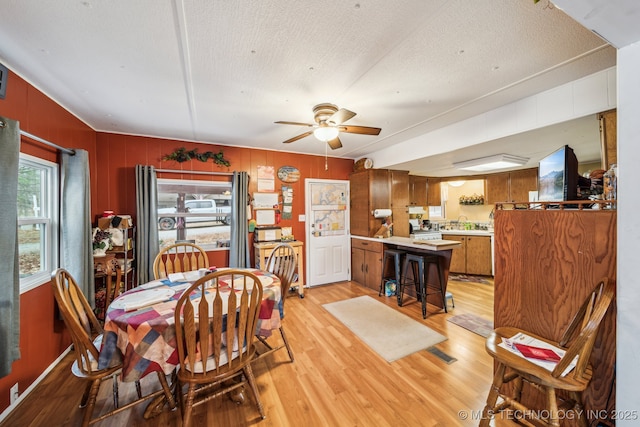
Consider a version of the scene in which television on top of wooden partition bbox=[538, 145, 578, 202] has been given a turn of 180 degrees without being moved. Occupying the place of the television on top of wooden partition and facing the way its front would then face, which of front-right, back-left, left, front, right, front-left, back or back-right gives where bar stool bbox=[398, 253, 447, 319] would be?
left

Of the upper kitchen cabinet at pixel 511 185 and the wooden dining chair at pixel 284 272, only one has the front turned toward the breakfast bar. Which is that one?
the upper kitchen cabinet

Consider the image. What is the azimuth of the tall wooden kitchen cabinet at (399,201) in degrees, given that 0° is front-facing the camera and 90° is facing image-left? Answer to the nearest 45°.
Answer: approximately 0°

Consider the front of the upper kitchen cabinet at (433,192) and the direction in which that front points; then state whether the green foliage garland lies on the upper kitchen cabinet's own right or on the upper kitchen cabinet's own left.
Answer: on the upper kitchen cabinet's own right

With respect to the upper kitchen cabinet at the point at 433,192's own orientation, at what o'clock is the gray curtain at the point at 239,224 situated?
The gray curtain is roughly at 3 o'clock from the upper kitchen cabinet.

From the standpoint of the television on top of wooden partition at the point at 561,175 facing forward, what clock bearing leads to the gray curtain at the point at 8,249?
The gray curtain is roughly at 12 o'clock from the television on top of wooden partition.

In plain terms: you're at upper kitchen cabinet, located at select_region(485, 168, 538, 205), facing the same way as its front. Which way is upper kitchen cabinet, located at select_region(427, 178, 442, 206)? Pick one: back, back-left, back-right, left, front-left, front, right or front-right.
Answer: front-right

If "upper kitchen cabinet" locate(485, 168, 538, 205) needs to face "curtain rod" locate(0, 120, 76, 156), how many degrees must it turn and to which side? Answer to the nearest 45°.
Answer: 0° — it already faces it

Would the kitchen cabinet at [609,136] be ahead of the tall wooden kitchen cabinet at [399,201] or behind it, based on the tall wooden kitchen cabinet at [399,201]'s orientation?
ahead

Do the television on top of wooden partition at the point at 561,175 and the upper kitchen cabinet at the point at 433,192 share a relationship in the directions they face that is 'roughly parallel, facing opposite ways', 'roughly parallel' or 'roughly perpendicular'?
roughly perpendicular

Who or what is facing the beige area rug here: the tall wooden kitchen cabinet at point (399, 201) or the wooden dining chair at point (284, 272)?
the tall wooden kitchen cabinet

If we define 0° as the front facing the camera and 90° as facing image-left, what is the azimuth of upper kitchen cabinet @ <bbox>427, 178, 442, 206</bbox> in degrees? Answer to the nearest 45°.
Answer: approximately 315°

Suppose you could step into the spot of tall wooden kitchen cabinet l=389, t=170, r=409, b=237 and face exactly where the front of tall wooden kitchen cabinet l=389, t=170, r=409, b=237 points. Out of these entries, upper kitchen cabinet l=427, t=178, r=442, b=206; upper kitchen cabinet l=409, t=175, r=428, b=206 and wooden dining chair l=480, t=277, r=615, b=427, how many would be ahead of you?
1

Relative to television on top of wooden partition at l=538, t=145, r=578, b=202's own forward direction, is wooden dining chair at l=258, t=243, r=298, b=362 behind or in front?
in front
